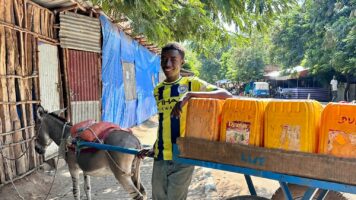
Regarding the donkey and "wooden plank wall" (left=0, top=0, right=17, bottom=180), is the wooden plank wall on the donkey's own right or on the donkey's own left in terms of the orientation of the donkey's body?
on the donkey's own right

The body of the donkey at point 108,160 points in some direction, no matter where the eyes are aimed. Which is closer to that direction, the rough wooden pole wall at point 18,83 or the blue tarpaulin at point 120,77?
the rough wooden pole wall

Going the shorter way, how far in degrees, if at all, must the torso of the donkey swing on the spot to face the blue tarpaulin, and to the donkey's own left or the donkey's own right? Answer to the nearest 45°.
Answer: approximately 90° to the donkey's own right

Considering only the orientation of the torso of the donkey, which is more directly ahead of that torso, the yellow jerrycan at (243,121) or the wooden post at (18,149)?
the wooden post

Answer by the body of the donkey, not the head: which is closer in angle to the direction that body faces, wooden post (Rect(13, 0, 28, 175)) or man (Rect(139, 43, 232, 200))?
the wooden post

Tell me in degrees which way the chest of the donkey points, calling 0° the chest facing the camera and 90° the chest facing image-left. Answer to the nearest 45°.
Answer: approximately 90°

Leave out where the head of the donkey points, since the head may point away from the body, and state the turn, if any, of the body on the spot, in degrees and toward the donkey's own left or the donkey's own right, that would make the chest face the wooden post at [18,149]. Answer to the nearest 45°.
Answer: approximately 45° to the donkey's own right

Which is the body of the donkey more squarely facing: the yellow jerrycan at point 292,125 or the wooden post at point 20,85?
the wooden post
